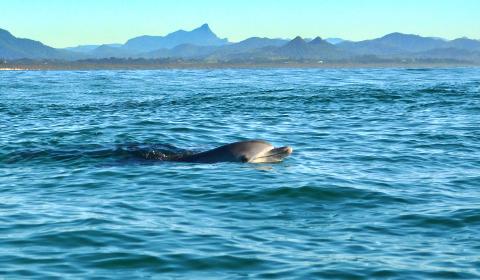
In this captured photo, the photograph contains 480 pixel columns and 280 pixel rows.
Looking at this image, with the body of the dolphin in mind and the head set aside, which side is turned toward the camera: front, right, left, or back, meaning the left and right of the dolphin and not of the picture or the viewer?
right
